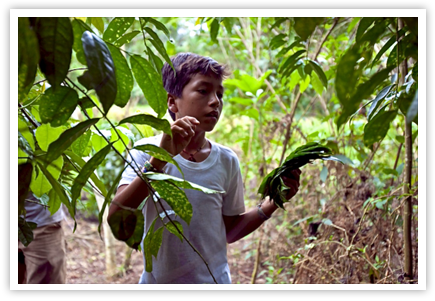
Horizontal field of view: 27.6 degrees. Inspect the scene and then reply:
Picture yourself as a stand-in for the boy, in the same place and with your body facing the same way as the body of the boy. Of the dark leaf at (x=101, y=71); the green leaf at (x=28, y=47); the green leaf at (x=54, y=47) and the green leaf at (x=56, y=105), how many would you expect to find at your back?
0

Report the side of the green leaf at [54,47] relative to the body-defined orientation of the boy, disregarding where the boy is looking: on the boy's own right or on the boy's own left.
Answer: on the boy's own right

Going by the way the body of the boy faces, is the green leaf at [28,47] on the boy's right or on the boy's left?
on the boy's right

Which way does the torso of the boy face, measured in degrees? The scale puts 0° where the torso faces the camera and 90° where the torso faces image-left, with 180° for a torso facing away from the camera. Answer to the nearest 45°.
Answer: approximately 315°

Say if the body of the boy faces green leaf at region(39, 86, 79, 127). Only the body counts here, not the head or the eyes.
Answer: no

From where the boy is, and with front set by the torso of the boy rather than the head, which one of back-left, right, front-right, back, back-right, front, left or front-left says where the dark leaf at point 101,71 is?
front-right
